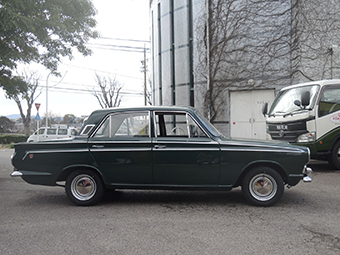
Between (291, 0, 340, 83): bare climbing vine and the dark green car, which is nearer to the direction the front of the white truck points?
the dark green car

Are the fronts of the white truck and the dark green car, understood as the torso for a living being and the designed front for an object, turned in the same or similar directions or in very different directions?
very different directions

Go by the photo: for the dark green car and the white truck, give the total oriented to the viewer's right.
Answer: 1

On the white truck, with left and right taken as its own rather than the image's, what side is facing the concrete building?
right

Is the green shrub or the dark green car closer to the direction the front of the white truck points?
the dark green car

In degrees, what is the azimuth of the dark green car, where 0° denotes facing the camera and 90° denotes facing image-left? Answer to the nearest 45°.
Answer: approximately 270°

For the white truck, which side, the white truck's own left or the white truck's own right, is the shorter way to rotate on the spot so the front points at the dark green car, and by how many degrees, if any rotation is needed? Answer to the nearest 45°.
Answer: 0° — it already faces it

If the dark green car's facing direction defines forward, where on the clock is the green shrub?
The green shrub is roughly at 8 o'clock from the dark green car.

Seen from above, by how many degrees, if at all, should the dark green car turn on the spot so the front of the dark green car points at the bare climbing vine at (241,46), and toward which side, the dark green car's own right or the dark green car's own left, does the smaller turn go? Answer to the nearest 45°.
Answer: approximately 45° to the dark green car's own left

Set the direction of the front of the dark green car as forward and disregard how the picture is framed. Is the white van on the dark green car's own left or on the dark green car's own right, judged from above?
on the dark green car's own left

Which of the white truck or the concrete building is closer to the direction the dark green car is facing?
the white truck

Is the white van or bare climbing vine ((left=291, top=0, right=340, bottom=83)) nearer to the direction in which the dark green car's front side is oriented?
the bare climbing vine

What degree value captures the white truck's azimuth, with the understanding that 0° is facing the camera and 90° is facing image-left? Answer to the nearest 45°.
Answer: approximately 45°

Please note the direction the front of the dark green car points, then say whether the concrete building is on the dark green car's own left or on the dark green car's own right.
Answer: on the dark green car's own left

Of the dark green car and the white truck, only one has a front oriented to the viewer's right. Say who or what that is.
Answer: the dark green car
